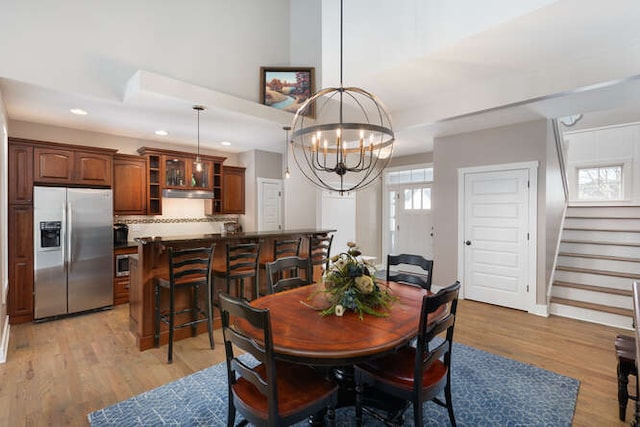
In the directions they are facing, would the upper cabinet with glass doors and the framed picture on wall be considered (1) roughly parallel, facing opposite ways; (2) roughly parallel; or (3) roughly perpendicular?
roughly parallel

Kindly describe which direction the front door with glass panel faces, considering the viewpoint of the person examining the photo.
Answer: facing the viewer

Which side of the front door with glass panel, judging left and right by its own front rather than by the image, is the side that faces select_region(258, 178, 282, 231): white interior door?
right

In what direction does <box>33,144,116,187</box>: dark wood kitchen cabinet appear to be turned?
toward the camera

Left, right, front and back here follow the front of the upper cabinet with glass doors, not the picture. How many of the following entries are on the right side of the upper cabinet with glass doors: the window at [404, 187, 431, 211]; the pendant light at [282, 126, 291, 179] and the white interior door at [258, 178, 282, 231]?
0

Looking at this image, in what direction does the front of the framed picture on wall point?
toward the camera

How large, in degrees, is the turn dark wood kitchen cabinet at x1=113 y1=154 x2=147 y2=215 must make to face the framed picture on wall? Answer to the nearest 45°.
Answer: approximately 45° to its left

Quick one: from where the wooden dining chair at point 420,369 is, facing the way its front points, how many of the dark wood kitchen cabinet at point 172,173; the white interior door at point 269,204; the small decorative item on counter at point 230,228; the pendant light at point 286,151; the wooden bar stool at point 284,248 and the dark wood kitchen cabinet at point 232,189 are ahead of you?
6

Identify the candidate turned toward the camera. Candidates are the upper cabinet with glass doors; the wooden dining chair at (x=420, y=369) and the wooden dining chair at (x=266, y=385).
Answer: the upper cabinet with glass doors

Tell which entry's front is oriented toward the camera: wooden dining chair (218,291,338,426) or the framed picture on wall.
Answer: the framed picture on wall

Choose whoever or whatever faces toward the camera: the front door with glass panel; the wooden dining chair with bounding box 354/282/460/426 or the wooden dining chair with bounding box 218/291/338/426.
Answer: the front door with glass panel

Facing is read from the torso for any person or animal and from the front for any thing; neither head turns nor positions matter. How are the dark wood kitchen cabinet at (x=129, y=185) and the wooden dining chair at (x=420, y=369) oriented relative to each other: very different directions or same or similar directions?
very different directions

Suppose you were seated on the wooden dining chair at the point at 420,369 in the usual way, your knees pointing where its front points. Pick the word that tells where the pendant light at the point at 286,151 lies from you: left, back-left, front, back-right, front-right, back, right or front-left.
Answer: front

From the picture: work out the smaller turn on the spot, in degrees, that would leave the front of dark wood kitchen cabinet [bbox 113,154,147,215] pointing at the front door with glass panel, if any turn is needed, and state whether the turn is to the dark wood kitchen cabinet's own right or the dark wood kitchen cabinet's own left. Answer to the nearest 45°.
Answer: approximately 90° to the dark wood kitchen cabinet's own left

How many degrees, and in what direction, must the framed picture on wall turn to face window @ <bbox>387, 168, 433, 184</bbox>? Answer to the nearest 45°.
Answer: approximately 135° to its left
